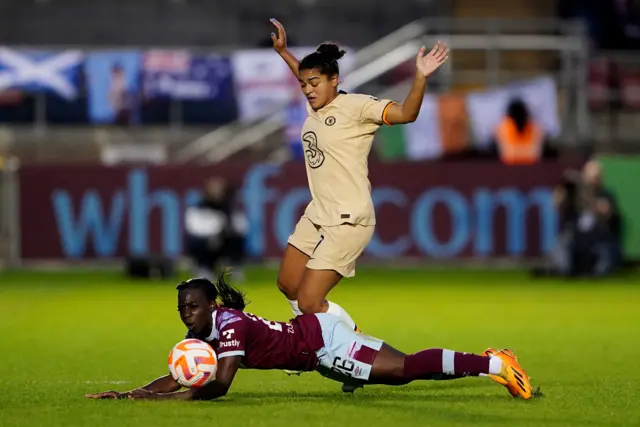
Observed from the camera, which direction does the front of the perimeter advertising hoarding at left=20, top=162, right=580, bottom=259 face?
facing the viewer

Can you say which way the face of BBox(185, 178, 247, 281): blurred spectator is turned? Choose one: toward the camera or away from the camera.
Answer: toward the camera

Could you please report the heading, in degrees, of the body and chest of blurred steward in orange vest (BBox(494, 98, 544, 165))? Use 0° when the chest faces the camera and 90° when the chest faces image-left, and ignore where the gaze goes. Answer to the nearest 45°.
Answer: approximately 180°

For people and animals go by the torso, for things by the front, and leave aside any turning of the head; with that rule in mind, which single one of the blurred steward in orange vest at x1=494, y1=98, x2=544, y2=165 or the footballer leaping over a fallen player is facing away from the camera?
the blurred steward in orange vest

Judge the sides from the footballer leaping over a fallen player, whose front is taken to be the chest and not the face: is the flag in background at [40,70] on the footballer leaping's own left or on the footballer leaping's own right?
on the footballer leaping's own right

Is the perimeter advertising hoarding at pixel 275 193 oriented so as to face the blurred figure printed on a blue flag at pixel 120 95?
no

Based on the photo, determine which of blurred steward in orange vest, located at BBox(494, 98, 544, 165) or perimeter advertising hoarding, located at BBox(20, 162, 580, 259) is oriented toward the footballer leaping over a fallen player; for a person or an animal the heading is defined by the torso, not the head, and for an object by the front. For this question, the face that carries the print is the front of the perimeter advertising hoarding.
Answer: the perimeter advertising hoarding

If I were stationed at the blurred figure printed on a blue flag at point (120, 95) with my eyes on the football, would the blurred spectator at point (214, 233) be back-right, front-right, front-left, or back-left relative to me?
front-left

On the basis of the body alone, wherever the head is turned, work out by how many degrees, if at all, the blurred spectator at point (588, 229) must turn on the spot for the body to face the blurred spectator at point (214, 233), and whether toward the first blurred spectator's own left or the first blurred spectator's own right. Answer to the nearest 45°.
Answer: approximately 90° to the first blurred spectator's own right

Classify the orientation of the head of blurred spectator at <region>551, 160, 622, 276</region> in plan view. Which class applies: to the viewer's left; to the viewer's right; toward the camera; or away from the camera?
toward the camera

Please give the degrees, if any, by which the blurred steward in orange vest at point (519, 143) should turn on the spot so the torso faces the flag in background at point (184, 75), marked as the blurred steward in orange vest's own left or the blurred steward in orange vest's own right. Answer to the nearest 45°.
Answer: approximately 90° to the blurred steward in orange vest's own left

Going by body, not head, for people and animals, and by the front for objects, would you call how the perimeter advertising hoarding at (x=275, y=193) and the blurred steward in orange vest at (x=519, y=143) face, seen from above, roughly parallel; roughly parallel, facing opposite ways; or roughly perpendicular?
roughly parallel, facing opposite ways

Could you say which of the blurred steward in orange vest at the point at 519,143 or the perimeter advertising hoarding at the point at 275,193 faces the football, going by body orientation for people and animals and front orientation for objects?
the perimeter advertising hoarding

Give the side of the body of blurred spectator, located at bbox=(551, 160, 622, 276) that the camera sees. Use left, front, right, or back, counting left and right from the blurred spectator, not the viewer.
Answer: front
